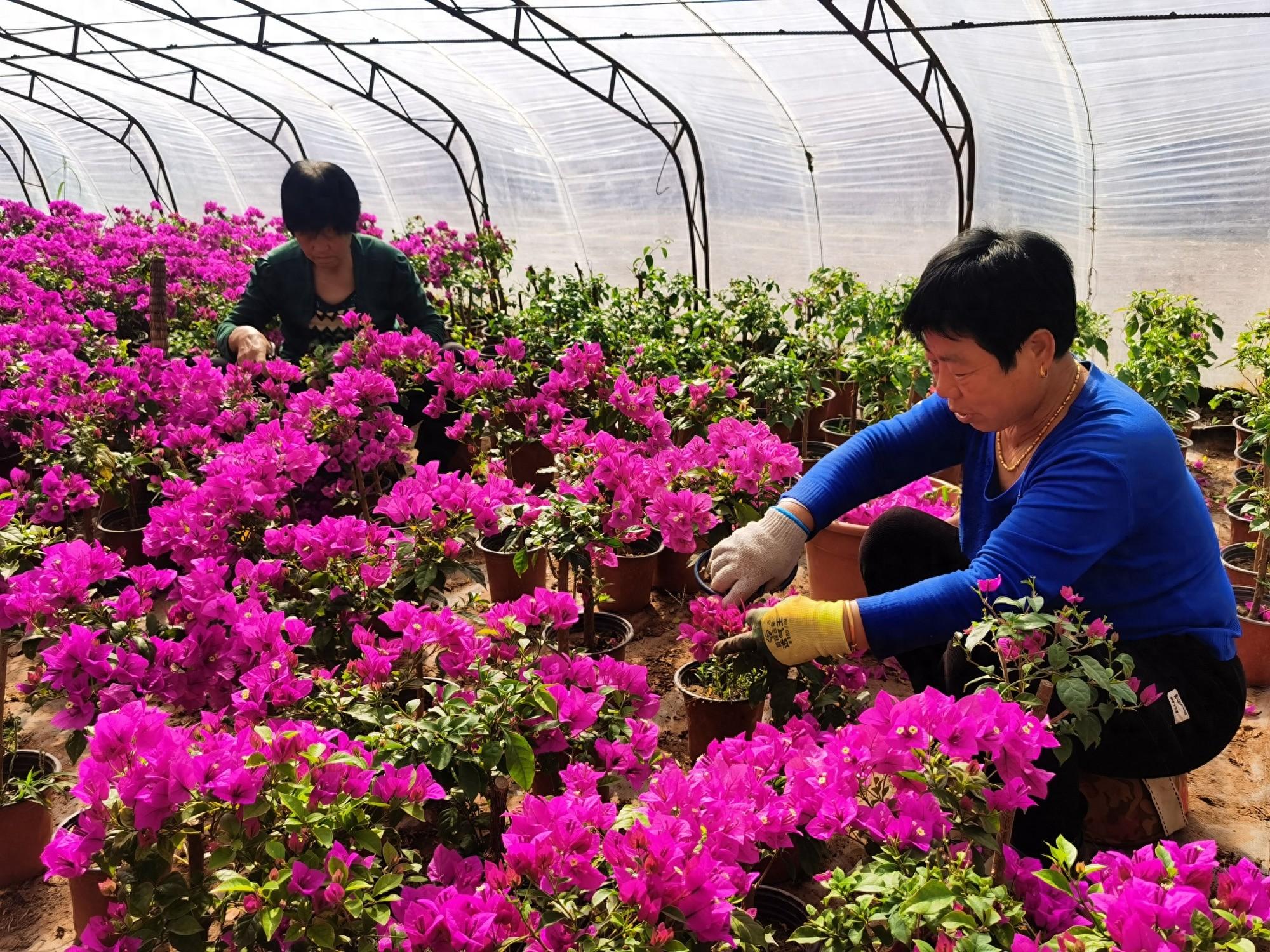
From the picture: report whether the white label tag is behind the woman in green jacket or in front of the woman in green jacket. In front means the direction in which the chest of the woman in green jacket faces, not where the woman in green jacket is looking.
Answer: in front

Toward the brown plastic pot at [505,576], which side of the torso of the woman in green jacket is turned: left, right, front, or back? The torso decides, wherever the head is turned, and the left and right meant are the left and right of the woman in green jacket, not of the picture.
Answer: front

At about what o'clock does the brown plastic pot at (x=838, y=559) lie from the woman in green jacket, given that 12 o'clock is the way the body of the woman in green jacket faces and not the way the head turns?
The brown plastic pot is roughly at 11 o'clock from the woman in green jacket.

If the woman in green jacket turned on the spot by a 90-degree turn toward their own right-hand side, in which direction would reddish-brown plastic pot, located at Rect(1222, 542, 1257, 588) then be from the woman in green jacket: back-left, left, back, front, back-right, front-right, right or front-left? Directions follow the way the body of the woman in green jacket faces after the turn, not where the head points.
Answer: back-left

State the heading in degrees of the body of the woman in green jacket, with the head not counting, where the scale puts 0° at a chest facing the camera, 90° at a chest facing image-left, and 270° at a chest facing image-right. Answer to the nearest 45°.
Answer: approximately 0°

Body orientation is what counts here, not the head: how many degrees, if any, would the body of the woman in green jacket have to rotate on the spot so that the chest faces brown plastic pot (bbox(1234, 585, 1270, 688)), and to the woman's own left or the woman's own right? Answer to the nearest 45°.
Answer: approximately 45° to the woman's own left

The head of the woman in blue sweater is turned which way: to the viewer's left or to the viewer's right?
to the viewer's left

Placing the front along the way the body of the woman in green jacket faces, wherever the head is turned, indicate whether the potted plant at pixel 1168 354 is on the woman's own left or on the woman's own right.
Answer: on the woman's own left

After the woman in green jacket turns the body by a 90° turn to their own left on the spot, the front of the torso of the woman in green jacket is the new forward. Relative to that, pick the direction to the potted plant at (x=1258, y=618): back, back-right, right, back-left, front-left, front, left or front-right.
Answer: front-right

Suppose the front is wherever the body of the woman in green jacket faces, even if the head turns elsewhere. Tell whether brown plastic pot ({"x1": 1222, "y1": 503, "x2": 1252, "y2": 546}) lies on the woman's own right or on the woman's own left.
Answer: on the woman's own left

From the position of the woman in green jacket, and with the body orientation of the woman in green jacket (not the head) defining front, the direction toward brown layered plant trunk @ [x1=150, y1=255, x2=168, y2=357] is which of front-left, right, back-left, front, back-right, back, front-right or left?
back-right
